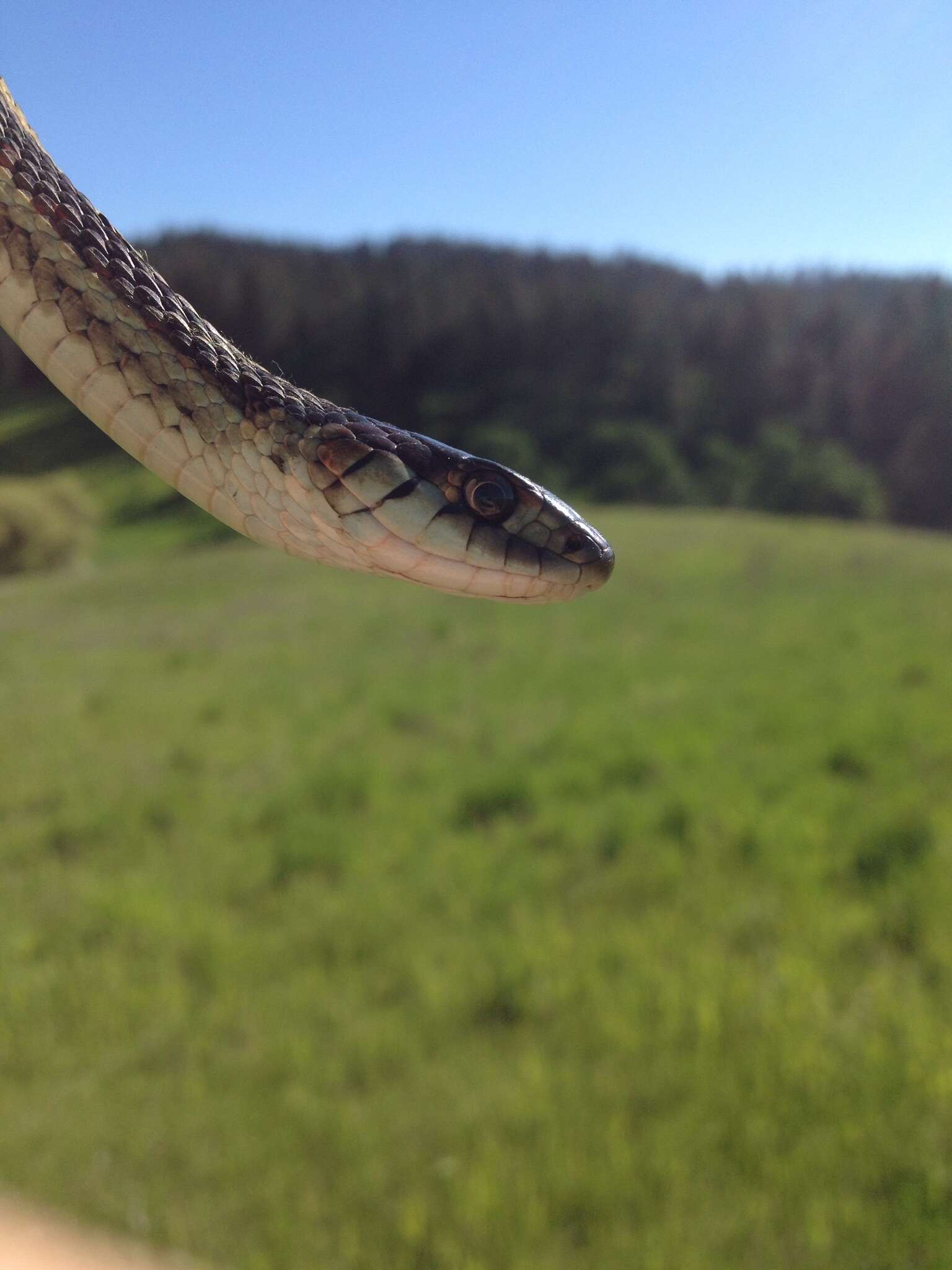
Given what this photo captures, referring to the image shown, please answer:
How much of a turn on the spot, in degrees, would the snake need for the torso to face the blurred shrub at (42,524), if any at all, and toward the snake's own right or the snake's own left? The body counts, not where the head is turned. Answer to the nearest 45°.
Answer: approximately 90° to the snake's own left

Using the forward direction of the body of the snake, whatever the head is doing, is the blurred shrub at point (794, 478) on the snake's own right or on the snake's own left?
on the snake's own left

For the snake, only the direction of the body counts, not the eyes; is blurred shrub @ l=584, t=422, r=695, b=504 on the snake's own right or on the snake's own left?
on the snake's own left

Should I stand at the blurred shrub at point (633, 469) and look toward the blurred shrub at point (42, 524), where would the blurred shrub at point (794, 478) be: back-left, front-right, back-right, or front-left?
back-left

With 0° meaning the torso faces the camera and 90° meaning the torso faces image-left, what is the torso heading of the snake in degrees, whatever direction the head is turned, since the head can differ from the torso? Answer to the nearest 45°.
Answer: approximately 270°
